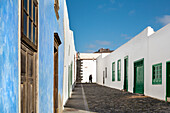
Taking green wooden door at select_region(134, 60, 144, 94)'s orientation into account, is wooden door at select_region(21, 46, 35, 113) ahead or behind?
ahead

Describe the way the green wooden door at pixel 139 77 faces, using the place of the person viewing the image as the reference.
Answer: facing the viewer and to the left of the viewer
